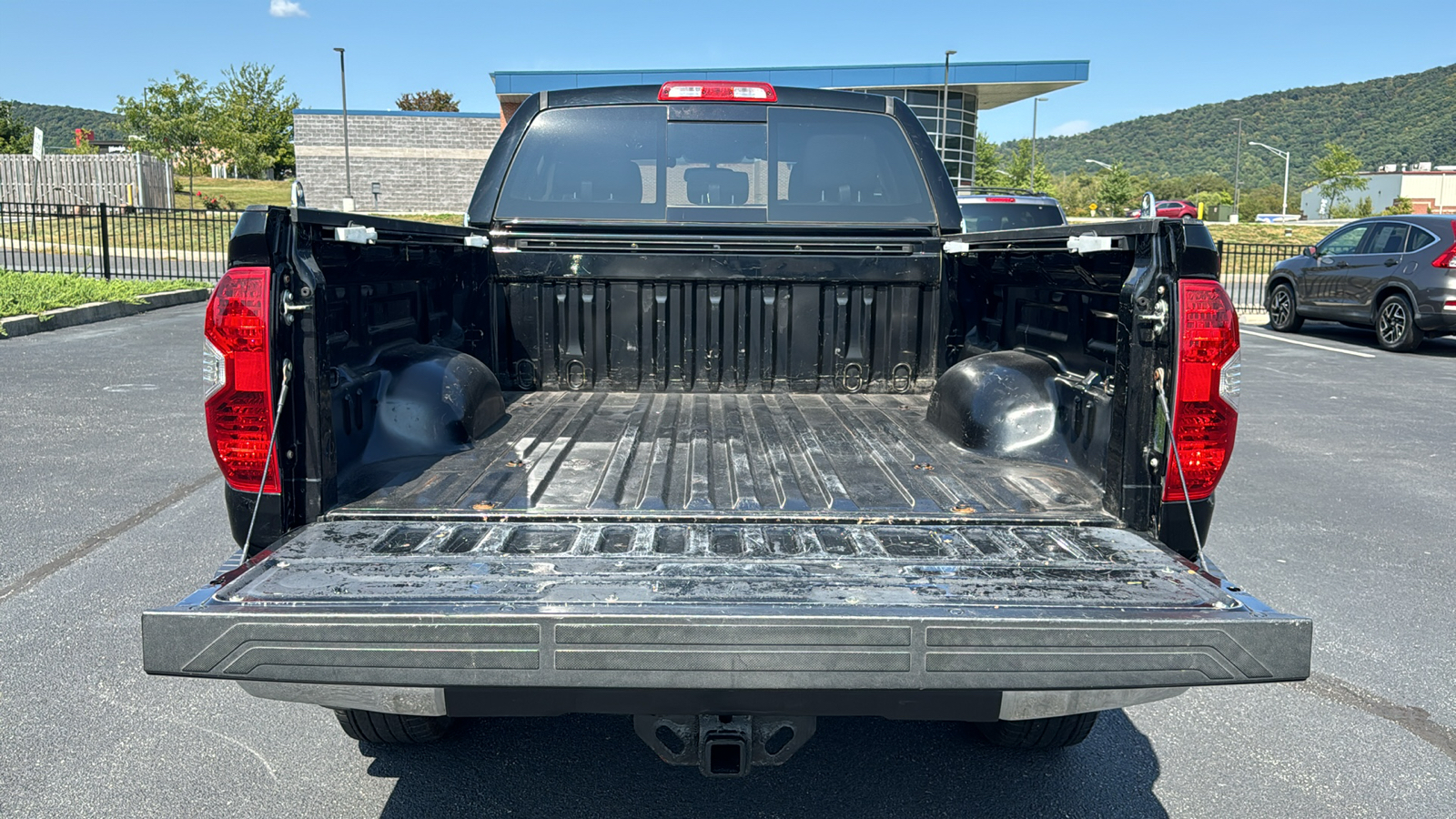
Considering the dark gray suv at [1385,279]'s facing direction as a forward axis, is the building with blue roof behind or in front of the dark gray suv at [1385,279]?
in front

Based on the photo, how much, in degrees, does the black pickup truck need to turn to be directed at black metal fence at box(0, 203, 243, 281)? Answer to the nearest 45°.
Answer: approximately 45° to its left

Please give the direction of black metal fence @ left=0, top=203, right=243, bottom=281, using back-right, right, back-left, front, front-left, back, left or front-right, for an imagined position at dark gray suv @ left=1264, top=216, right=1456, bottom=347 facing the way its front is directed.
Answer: front-left

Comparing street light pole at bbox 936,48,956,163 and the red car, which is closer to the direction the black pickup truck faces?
the street light pole

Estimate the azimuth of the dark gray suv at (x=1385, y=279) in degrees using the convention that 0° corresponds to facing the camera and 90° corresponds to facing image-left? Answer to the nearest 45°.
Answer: approximately 135°

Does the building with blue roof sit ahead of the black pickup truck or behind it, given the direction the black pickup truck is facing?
ahead

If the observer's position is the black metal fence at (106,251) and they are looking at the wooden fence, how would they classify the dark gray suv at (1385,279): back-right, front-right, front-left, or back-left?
back-right

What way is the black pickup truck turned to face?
away from the camera

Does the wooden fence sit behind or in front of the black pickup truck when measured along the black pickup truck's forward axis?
in front

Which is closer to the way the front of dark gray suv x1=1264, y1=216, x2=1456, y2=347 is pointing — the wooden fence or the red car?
the wooden fence
